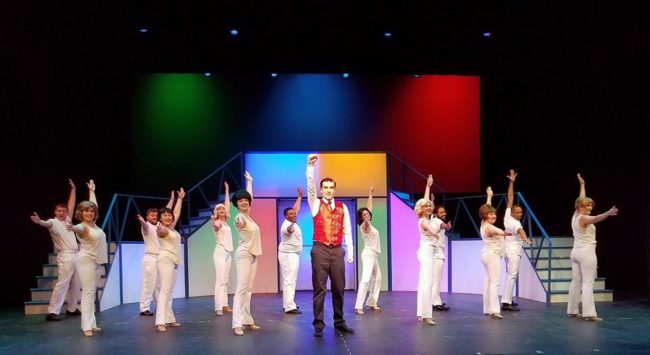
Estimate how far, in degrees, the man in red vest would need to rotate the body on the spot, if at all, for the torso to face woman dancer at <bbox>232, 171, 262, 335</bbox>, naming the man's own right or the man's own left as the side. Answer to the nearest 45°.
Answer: approximately 90° to the man's own right

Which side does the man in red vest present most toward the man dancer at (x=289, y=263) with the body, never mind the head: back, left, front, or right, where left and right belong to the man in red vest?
back

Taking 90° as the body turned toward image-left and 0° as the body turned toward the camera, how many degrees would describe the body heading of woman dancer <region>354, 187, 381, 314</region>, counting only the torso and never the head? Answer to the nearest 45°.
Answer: approximately 45°

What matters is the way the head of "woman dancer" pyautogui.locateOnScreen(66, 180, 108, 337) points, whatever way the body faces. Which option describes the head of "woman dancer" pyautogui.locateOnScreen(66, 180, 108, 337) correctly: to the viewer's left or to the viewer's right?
to the viewer's right

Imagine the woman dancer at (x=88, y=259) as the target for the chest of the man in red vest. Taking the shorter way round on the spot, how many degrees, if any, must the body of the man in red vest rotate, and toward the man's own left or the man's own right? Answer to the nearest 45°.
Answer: approximately 90° to the man's own right

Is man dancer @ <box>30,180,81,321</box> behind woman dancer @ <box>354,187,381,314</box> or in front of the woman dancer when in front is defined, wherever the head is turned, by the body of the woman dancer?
in front

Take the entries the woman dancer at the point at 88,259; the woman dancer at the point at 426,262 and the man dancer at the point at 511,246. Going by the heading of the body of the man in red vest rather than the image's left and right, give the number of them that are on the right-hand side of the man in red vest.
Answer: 1

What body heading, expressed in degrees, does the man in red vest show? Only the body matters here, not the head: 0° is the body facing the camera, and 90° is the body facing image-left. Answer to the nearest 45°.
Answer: approximately 0°

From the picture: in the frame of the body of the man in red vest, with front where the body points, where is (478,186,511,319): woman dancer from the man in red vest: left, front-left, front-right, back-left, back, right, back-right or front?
back-left
